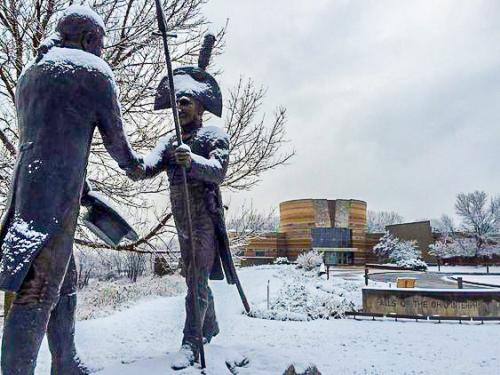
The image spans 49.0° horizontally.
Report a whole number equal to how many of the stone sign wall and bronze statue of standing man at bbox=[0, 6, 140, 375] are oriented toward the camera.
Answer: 1

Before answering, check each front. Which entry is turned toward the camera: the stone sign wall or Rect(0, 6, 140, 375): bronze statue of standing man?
the stone sign wall

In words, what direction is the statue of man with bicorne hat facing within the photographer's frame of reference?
facing the viewer and to the left of the viewer

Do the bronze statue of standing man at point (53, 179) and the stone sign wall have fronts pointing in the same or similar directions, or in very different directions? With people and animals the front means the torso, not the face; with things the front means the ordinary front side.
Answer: very different directions

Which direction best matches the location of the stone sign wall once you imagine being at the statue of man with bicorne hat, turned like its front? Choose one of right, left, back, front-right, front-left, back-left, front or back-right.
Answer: back

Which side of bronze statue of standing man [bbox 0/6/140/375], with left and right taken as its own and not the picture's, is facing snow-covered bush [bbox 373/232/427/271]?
front

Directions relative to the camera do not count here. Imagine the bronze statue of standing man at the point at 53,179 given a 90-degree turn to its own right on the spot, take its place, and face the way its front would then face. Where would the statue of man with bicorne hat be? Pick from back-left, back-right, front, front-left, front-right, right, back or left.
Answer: left

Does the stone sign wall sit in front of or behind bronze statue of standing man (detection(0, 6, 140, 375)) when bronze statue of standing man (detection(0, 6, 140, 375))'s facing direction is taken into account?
in front

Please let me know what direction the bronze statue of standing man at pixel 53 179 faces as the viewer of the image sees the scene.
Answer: facing away from the viewer and to the right of the viewer

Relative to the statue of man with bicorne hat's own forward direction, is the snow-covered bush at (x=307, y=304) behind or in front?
behind

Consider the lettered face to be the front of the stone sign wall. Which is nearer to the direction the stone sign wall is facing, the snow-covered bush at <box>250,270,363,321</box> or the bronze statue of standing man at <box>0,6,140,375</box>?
the bronze statue of standing man

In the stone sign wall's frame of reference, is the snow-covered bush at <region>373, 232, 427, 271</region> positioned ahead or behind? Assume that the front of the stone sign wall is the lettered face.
behind

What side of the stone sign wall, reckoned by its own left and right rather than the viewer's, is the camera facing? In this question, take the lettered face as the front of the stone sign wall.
front

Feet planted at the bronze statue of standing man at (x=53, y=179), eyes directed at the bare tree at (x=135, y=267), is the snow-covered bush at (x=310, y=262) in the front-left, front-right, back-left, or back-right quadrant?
front-right

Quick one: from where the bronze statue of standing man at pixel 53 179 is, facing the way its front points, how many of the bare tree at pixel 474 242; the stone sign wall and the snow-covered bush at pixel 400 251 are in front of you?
3

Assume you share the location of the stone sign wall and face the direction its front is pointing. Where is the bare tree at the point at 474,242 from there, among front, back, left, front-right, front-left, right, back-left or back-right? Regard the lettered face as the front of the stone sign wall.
back
